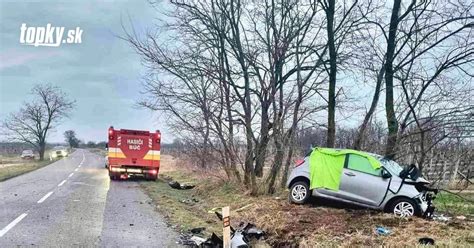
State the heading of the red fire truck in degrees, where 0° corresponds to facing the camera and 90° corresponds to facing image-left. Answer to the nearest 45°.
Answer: approximately 180°

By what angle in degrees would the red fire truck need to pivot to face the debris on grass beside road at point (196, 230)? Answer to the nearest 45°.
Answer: approximately 180°

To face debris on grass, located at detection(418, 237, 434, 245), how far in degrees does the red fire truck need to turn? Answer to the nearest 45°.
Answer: approximately 180°

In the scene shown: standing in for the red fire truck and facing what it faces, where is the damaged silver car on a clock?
The damaged silver car is roughly at 5 o'clock from the red fire truck.

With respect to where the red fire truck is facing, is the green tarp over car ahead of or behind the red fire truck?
behind

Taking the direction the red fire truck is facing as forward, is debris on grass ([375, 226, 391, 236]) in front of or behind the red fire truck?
behind
